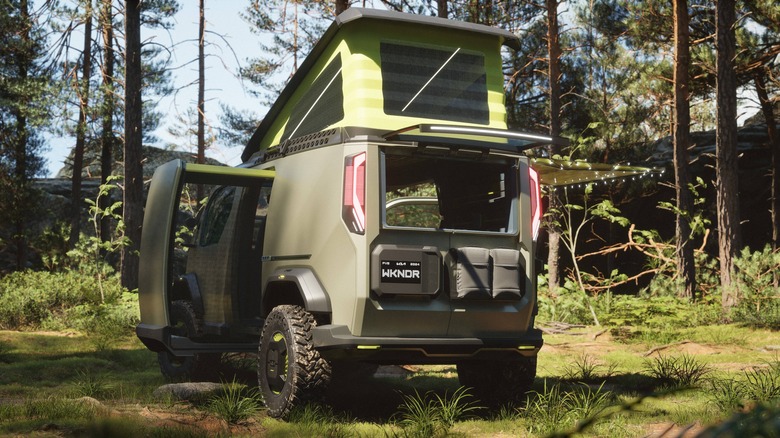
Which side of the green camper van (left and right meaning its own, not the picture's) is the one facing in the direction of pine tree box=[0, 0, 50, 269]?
front

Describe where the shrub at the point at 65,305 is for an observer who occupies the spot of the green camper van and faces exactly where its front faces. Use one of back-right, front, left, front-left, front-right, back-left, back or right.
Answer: front

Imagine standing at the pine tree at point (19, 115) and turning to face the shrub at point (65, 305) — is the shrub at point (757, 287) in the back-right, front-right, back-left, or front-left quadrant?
front-left

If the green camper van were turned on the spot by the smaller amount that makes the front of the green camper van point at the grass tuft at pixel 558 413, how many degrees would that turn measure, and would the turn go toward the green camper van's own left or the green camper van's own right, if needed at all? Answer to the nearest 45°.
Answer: approximately 180°

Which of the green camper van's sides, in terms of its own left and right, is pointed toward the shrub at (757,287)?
right

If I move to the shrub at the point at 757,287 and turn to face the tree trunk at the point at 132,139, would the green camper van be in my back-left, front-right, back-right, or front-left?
front-left

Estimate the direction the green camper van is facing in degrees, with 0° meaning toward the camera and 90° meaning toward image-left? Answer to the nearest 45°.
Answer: approximately 135°
